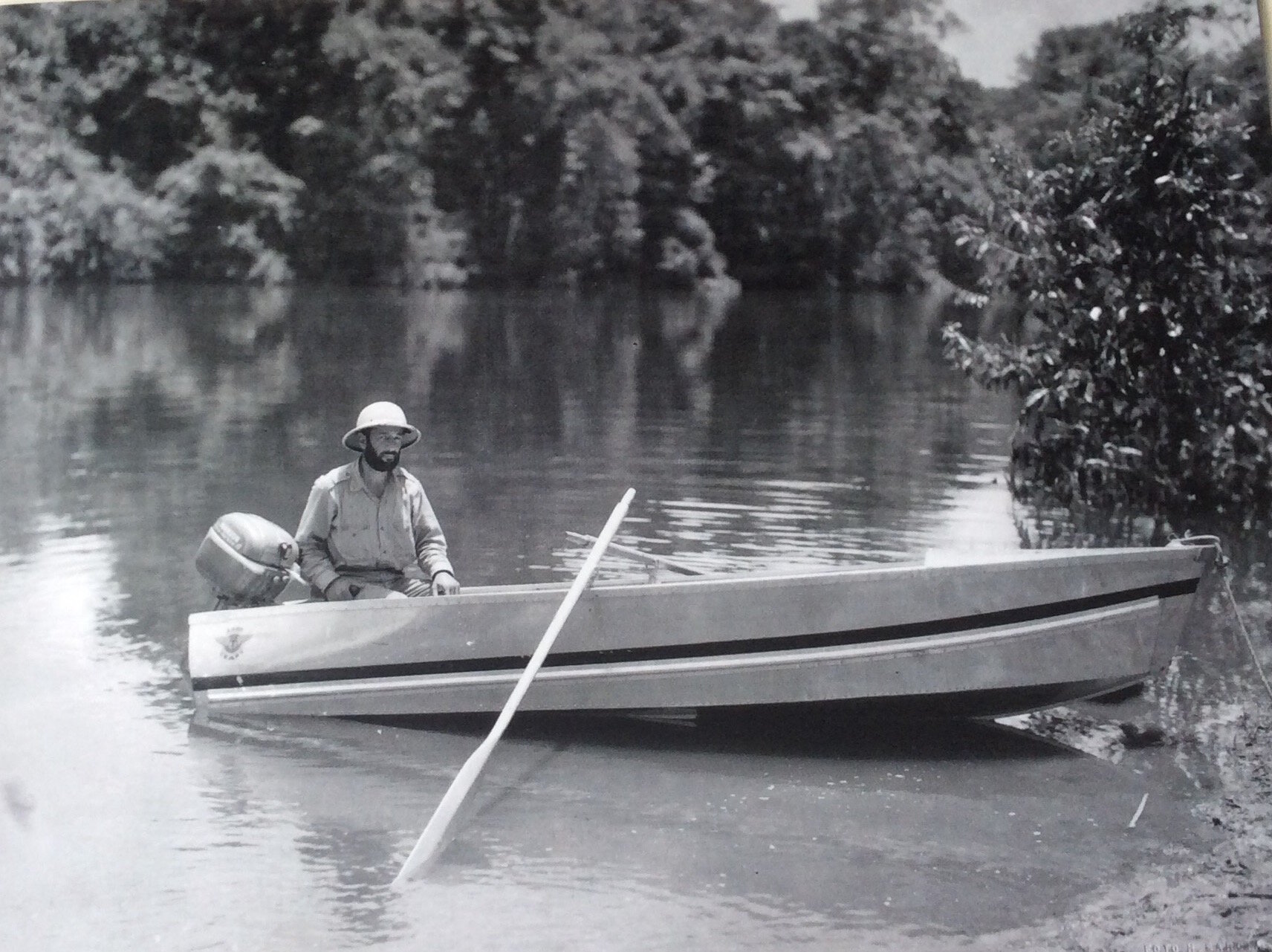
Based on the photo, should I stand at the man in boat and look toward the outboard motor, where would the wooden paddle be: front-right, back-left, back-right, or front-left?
back-left

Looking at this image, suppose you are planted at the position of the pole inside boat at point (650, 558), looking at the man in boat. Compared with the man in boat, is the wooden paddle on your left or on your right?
left

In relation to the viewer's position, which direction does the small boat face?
facing to the right of the viewer

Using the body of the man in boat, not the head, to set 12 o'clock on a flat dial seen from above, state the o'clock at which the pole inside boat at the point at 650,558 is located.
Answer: The pole inside boat is roughly at 10 o'clock from the man in boat.

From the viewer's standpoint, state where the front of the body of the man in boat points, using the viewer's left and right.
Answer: facing the viewer and to the right of the viewer
